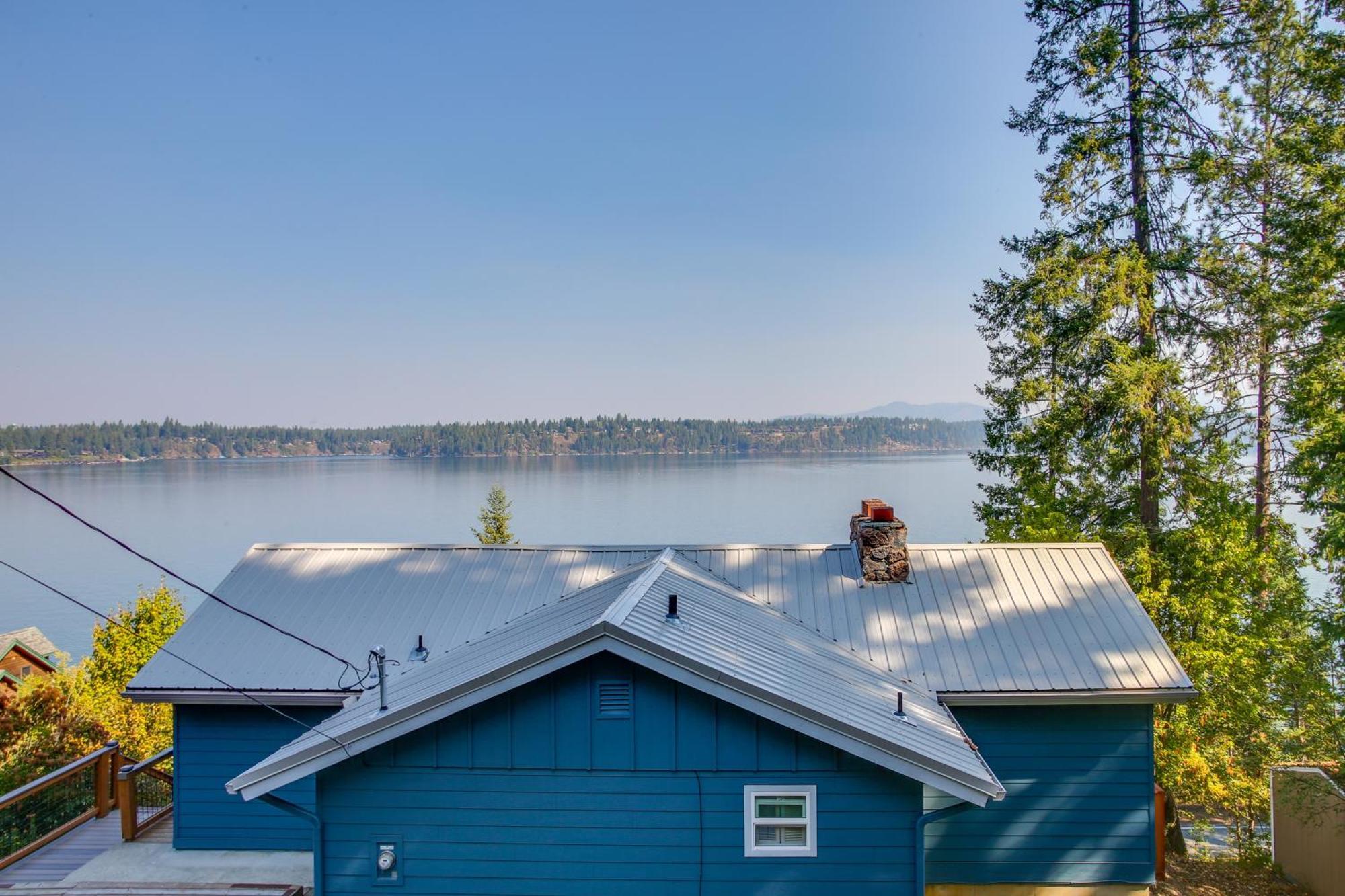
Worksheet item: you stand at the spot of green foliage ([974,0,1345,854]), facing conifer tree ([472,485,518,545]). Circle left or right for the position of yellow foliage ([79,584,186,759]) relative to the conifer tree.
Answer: left

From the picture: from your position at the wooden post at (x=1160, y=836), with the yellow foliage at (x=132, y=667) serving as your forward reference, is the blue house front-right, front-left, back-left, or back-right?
front-left

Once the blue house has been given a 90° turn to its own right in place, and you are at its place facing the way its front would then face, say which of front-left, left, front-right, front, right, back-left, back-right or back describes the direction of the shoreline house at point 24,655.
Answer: front-right

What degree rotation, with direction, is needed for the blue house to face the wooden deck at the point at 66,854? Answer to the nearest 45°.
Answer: approximately 90° to its right

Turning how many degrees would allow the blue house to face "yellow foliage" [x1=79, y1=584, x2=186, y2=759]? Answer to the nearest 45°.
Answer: approximately 90° to its right
